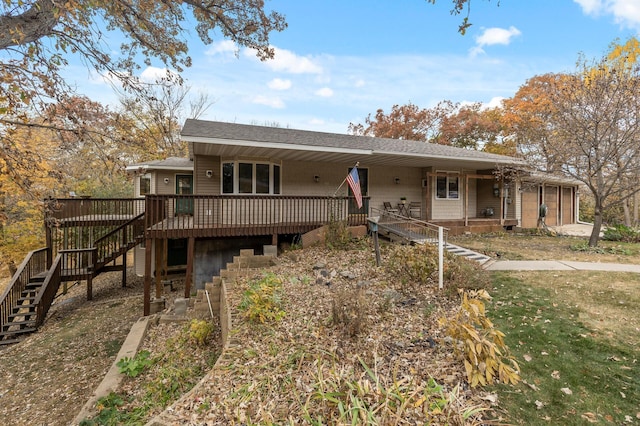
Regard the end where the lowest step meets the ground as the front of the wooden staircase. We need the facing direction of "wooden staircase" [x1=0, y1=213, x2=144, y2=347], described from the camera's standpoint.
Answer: facing the viewer and to the left of the viewer

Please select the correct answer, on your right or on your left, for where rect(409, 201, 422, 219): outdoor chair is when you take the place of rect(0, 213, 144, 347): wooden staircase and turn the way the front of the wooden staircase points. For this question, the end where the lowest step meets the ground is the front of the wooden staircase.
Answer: on your left

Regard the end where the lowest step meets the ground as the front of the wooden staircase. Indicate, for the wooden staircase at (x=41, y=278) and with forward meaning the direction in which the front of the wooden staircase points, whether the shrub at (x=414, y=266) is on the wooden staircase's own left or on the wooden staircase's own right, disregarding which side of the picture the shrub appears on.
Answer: on the wooden staircase's own left

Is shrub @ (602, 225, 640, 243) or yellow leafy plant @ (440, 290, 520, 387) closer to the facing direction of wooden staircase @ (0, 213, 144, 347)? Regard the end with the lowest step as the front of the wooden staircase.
the yellow leafy plant

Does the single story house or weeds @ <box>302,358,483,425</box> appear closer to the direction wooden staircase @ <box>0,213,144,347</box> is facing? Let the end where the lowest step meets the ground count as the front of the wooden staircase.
the weeds

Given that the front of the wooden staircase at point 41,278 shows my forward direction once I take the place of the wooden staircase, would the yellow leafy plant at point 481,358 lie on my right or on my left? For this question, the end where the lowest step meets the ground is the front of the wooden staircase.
on my left

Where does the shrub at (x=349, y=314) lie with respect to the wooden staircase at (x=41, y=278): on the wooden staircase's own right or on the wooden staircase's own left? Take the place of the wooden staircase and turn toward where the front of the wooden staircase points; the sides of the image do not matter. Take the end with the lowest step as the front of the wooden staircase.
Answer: on the wooden staircase's own left

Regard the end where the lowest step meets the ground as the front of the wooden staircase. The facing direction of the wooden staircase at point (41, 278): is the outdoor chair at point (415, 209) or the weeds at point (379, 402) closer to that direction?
the weeds

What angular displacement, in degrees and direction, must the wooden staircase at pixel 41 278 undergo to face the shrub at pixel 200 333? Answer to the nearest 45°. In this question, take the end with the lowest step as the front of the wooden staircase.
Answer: approximately 45° to its left

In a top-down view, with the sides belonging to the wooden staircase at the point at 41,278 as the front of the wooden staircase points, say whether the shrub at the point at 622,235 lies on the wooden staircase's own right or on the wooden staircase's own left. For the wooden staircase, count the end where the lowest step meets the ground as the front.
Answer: on the wooden staircase's own left
